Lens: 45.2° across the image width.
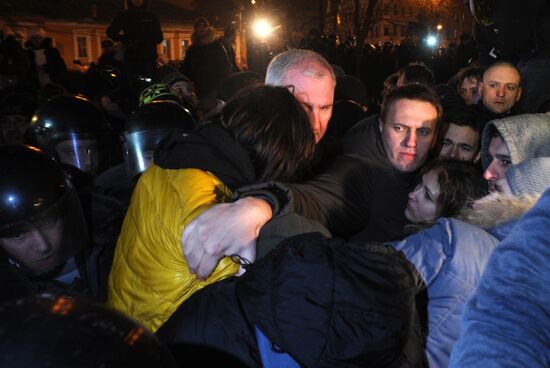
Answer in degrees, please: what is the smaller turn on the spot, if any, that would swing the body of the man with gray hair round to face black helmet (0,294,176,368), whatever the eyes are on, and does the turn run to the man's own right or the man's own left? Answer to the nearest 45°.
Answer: approximately 45° to the man's own right

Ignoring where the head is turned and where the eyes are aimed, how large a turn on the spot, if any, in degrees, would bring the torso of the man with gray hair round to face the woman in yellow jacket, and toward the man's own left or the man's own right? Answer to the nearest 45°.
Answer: approximately 45° to the man's own right

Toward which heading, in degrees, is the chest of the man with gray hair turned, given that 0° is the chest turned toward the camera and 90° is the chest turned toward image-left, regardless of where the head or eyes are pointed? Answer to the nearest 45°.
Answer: approximately 315°
